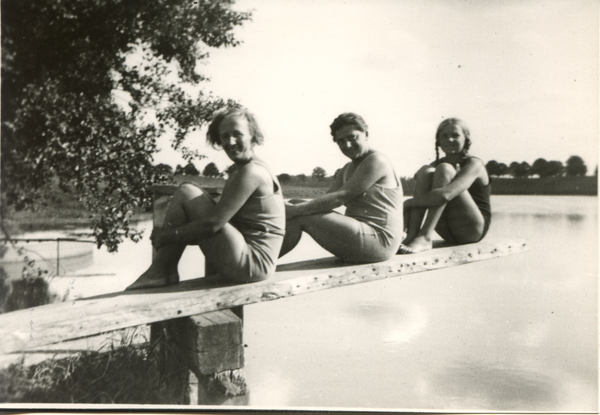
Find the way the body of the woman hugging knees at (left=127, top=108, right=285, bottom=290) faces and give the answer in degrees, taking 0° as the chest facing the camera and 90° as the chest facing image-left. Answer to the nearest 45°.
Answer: approximately 90°

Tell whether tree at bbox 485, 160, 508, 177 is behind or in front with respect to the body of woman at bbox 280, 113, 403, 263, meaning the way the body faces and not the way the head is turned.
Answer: behind

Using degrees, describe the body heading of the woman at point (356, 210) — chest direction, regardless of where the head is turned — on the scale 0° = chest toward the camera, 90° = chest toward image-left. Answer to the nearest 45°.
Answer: approximately 90°

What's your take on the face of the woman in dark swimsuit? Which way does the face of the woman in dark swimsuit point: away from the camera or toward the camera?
toward the camera
